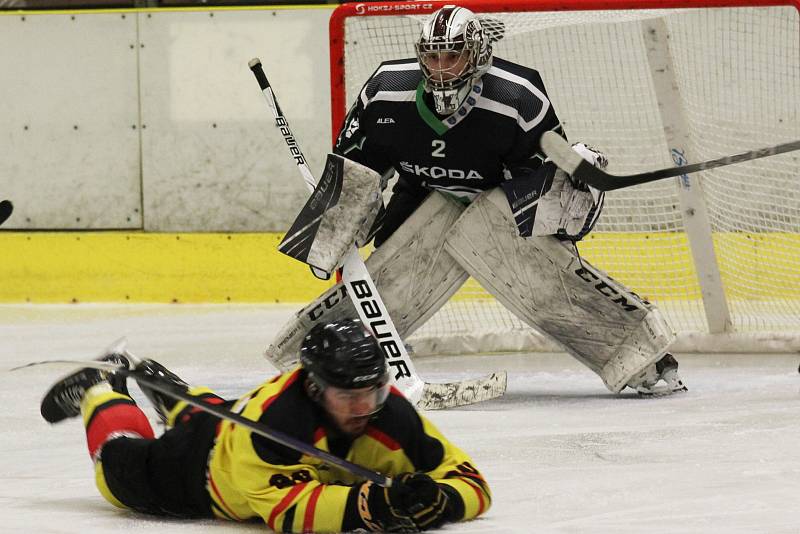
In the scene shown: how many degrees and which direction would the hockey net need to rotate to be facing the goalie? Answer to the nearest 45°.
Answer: approximately 45° to its right

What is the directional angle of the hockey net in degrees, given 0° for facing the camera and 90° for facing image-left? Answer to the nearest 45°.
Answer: approximately 0°

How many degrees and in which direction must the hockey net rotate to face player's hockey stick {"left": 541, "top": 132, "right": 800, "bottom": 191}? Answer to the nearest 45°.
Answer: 0° — it already faces it
